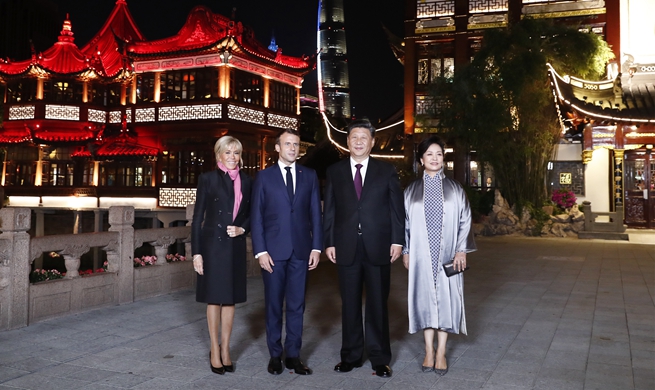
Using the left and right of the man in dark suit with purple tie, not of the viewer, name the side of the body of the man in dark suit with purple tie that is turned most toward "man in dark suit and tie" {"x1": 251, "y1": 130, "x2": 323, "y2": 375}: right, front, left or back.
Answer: right

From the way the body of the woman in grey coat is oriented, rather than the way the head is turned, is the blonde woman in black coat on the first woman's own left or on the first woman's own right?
on the first woman's own right

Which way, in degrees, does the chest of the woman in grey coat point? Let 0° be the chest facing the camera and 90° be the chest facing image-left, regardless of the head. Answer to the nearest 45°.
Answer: approximately 0°

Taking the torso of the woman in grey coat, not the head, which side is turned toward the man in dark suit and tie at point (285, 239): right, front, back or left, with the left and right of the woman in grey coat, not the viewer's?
right

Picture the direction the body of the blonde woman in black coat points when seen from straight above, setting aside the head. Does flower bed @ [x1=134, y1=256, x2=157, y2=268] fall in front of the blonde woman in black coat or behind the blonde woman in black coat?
behind

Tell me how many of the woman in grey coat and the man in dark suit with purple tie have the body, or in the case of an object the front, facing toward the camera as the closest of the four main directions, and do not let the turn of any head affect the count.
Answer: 2

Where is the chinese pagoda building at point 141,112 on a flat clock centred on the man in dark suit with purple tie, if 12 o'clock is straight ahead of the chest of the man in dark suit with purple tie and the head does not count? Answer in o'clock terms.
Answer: The chinese pagoda building is roughly at 5 o'clock from the man in dark suit with purple tie.

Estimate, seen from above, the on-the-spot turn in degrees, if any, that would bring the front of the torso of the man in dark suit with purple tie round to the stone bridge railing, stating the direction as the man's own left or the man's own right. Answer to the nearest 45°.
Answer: approximately 135° to the man's own right
